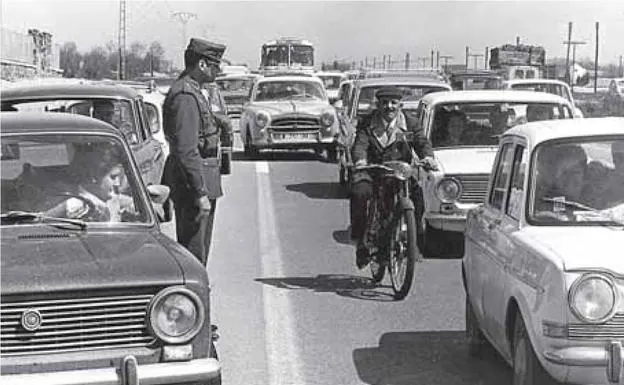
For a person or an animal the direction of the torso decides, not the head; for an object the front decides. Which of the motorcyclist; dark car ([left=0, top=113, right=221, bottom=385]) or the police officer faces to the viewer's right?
the police officer

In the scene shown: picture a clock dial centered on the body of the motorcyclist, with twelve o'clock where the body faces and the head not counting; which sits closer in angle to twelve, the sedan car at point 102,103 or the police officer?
the police officer

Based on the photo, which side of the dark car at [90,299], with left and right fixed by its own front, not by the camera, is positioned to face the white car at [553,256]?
left

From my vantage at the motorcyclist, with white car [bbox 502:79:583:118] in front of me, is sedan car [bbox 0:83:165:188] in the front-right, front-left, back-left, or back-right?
front-left

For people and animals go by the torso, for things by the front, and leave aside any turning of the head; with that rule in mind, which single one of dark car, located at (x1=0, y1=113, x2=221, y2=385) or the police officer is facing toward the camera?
the dark car

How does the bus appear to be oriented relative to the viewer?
toward the camera

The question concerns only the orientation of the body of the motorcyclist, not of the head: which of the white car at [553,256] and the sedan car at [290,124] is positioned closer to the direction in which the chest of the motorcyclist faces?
the white car

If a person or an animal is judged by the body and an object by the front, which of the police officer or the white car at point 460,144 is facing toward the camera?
the white car

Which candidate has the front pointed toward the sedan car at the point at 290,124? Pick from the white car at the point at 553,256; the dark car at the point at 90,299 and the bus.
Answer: the bus

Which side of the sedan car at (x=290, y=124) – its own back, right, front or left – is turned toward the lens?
front

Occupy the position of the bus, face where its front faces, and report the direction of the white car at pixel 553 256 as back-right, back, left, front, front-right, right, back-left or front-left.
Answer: front

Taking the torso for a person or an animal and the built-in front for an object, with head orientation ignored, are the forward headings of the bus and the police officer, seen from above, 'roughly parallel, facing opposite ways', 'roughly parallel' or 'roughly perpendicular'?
roughly perpendicular

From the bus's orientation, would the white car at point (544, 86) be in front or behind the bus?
in front

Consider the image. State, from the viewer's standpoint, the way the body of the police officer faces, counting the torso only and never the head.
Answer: to the viewer's right

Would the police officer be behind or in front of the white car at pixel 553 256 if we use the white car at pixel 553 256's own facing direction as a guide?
behind

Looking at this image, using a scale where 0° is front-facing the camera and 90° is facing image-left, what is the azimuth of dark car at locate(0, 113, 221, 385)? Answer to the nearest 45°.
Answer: approximately 0°
